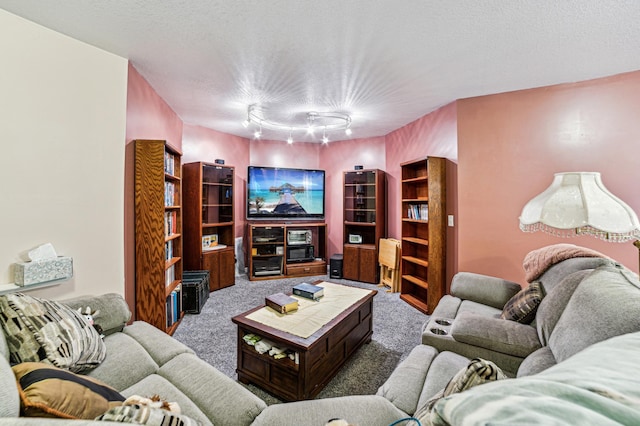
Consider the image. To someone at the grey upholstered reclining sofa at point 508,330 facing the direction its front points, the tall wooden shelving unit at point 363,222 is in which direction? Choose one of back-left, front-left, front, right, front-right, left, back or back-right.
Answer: front-right

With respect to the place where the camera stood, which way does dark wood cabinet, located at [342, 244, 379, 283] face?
facing the viewer and to the left of the viewer

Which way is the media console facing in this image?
toward the camera

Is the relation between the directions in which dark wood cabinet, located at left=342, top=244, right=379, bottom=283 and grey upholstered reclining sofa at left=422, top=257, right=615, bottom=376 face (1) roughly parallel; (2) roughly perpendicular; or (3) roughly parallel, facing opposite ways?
roughly perpendicular

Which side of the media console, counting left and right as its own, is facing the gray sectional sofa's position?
front

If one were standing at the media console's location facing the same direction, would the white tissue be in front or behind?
in front

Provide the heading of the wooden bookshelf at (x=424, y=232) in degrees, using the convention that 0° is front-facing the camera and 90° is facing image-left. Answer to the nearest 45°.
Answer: approximately 45°

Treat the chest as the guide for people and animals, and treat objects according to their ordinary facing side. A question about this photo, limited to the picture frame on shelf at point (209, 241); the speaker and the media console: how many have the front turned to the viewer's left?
0

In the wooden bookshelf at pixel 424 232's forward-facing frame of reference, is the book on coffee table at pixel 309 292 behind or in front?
in front

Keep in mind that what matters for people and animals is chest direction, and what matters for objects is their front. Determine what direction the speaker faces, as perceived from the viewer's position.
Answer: facing the viewer

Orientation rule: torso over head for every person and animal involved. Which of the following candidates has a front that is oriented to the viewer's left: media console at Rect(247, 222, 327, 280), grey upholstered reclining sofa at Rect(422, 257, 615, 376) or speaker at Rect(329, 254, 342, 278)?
the grey upholstered reclining sofa

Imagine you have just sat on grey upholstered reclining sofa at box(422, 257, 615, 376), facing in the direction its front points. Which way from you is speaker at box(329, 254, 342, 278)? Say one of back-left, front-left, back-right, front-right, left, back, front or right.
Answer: front-right

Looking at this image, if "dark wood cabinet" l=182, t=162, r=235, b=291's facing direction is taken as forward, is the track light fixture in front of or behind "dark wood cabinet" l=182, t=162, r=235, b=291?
in front

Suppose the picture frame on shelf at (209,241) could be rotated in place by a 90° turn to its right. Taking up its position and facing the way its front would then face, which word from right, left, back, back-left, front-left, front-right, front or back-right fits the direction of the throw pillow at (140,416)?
front-left

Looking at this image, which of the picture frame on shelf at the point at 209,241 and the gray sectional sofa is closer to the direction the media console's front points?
the gray sectional sofa

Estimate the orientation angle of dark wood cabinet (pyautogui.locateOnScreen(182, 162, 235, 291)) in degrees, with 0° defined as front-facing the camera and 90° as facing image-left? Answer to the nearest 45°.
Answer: approximately 315°

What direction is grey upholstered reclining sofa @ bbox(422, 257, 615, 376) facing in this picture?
to the viewer's left

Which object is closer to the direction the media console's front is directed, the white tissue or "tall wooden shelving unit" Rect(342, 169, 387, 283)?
the white tissue
